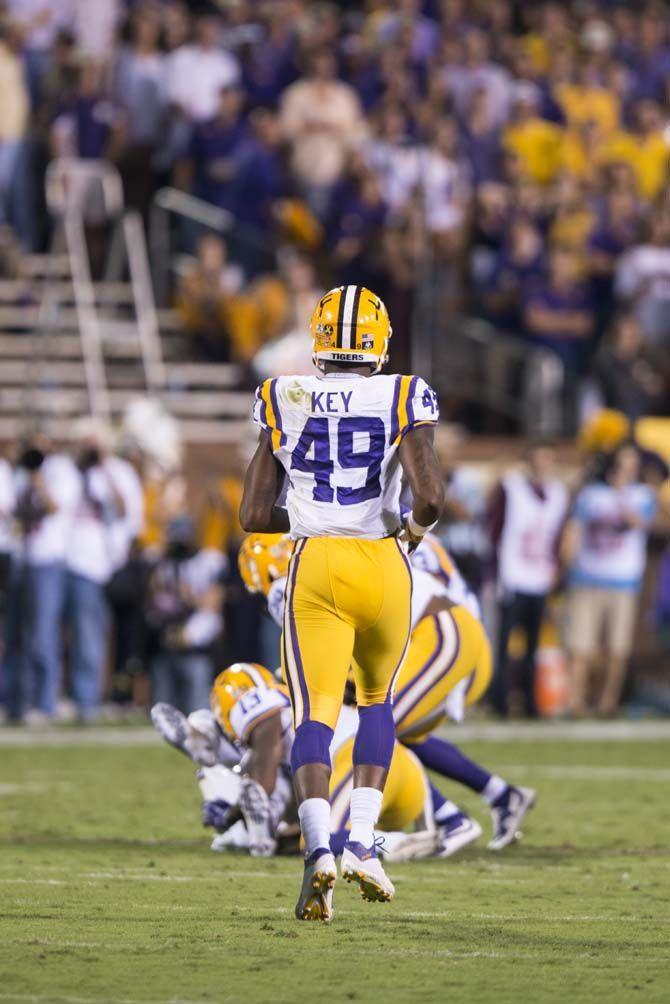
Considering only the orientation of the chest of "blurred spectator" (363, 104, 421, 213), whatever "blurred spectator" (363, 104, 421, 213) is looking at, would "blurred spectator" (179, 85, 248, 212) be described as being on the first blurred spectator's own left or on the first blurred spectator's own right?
on the first blurred spectator's own right

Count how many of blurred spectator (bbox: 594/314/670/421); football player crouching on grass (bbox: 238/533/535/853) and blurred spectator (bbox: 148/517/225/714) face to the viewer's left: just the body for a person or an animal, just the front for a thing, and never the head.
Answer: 1

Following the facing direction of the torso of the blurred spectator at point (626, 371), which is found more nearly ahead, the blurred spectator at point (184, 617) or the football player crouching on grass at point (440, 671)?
the football player crouching on grass

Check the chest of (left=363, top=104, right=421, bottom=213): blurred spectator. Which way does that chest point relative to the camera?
toward the camera

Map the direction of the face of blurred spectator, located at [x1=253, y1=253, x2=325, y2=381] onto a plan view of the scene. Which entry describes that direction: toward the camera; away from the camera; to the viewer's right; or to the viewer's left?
toward the camera

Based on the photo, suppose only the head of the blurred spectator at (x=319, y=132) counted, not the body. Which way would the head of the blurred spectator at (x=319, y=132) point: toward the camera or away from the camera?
toward the camera

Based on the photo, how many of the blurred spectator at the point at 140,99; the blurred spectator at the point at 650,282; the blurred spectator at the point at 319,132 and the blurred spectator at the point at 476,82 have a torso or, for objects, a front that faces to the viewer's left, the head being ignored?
0

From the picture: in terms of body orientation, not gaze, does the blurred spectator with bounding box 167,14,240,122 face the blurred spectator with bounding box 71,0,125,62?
no

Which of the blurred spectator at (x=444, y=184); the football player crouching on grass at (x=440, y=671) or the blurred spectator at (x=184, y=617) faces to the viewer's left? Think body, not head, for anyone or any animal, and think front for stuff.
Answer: the football player crouching on grass

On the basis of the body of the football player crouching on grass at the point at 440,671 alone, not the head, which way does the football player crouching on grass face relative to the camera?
to the viewer's left

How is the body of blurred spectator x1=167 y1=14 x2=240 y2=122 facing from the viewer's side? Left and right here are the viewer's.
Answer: facing the viewer

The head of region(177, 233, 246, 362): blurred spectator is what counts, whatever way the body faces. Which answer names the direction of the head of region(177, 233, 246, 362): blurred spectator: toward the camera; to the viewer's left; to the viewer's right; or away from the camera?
toward the camera

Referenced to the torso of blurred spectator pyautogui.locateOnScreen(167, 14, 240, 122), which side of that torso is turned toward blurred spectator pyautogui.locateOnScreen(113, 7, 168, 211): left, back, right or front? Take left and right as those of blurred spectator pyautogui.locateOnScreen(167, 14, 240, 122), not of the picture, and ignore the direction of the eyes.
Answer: right

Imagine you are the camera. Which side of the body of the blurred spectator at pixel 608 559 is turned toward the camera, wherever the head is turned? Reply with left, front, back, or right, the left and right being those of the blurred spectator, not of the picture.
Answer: front
